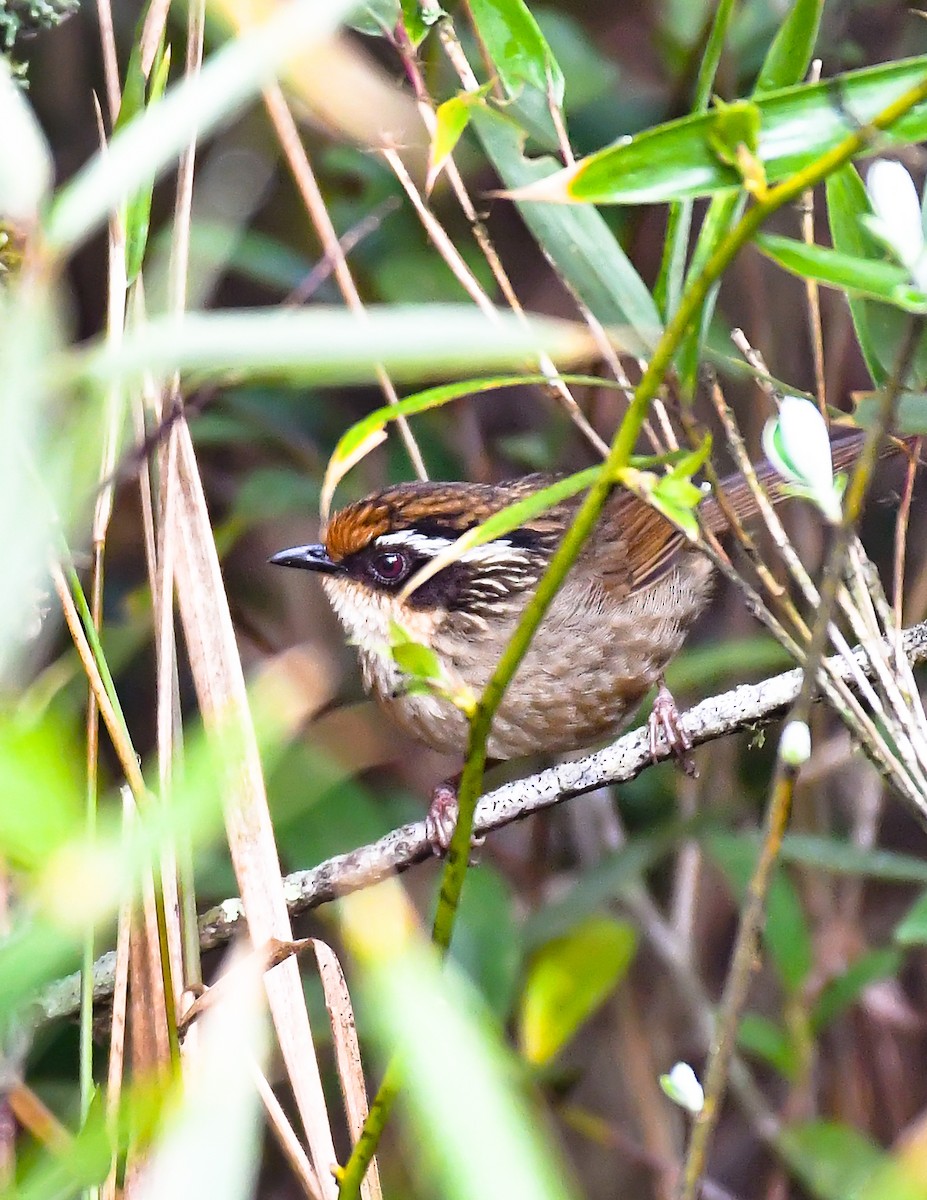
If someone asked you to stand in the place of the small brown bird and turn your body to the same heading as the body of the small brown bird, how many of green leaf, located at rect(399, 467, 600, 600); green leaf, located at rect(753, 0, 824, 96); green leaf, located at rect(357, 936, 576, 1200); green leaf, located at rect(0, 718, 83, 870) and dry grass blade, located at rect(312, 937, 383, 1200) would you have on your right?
0

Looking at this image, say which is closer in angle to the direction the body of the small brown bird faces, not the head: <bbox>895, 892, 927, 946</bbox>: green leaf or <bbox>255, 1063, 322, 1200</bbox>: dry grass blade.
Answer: the dry grass blade

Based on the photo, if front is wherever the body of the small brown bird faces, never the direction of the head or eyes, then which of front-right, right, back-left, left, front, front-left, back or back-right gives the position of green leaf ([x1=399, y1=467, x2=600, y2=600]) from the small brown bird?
left

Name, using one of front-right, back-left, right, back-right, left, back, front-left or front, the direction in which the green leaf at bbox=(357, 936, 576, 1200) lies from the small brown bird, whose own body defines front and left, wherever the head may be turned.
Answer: left

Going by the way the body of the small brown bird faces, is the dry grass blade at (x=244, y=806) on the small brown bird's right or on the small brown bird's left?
on the small brown bird's left

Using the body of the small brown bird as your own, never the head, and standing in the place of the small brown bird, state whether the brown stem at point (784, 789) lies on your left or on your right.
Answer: on your left

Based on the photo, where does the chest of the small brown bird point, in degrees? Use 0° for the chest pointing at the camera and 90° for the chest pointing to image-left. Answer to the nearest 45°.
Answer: approximately 90°
